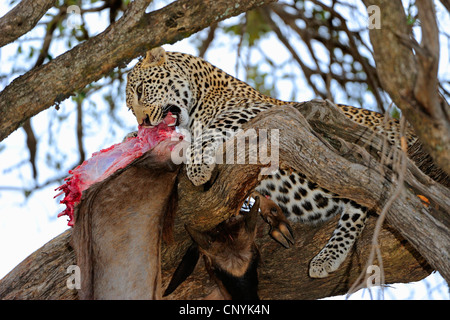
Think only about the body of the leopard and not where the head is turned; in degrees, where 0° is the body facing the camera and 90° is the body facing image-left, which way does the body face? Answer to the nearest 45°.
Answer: approximately 90°

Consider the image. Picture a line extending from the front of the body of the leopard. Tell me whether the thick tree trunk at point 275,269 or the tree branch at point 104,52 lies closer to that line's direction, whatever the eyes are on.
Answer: the tree branch
